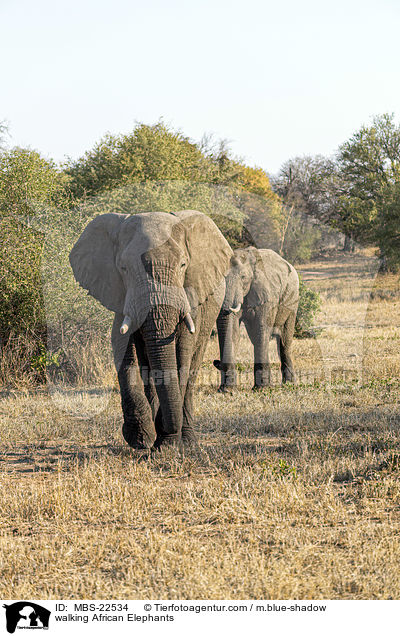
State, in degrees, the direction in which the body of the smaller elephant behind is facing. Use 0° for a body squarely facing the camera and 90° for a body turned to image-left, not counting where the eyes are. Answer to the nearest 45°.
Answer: approximately 45°

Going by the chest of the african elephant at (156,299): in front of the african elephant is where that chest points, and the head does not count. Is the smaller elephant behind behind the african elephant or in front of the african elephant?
behind

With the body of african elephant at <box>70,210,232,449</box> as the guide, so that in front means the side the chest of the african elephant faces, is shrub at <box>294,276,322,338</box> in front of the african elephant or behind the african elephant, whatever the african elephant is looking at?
behind

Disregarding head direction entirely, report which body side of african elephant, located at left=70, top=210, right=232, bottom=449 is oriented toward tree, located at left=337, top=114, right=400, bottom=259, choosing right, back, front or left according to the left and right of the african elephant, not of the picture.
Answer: back

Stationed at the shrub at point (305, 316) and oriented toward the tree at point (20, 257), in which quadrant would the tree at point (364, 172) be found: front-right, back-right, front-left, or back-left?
back-right

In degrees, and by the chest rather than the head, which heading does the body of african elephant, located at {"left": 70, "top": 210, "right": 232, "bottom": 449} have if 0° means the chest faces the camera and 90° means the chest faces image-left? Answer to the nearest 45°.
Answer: approximately 0°

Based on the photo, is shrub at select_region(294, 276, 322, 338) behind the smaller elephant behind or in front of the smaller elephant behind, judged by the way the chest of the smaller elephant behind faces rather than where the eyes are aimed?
behind
